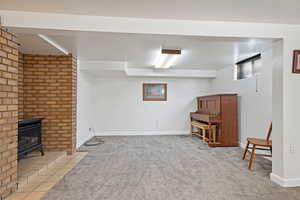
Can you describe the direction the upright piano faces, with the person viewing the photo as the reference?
facing the viewer and to the left of the viewer

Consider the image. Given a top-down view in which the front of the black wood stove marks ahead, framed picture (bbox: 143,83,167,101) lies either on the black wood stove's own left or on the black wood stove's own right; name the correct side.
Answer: on the black wood stove's own left

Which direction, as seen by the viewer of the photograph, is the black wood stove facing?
facing the viewer and to the right of the viewer

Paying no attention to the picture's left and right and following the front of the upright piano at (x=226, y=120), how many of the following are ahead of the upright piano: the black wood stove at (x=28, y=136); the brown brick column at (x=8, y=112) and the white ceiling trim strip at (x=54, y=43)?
3

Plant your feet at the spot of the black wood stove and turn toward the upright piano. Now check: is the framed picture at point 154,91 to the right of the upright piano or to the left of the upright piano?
left

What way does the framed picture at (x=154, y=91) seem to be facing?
toward the camera

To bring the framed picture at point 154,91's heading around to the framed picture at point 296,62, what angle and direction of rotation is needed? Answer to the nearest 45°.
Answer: approximately 45° to its left

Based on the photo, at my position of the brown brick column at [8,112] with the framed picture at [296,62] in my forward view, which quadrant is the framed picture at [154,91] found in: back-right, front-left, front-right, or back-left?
front-left

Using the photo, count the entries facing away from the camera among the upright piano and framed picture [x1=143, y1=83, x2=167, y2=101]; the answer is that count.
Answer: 0

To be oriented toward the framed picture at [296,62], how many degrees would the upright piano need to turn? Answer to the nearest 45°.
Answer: approximately 45° to its left

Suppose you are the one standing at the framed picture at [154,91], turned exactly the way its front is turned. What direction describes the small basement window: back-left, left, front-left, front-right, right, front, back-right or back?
front-left

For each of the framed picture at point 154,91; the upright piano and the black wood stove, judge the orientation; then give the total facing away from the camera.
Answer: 0

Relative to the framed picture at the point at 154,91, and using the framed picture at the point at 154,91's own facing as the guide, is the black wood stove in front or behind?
in front

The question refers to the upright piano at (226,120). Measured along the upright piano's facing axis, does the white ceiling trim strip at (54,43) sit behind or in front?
in front

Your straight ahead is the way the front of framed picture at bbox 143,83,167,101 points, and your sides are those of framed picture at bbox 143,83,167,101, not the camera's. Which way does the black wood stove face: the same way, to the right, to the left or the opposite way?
to the left
